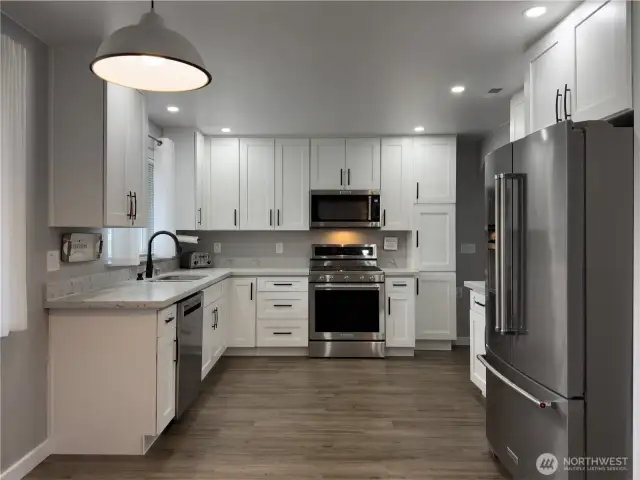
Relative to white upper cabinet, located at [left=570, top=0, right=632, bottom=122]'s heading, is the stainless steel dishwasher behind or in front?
in front

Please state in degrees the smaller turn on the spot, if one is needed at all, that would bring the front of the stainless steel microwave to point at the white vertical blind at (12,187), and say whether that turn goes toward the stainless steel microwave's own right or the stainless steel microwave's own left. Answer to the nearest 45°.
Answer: approximately 45° to the stainless steel microwave's own right

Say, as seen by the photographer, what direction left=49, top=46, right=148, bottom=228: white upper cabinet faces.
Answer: facing the viewer and to the right of the viewer

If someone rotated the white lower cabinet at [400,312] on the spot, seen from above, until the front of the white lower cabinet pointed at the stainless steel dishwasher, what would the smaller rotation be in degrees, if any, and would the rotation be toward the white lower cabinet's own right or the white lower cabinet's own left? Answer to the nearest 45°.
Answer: approximately 45° to the white lower cabinet's own right

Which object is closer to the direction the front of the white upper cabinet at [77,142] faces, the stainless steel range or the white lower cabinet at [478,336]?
the white lower cabinet

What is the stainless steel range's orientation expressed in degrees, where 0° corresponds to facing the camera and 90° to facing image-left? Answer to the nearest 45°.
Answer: approximately 0°

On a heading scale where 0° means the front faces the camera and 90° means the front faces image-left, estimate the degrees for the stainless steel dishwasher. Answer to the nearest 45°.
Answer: approximately 270°

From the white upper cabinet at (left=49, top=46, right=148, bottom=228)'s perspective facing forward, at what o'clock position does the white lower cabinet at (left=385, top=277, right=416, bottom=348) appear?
The white lower cabinet is roughly at 10 o'clock from the white upper cabinet.

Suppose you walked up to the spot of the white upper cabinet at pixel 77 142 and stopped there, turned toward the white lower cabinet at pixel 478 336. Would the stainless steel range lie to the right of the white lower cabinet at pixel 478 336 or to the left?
left

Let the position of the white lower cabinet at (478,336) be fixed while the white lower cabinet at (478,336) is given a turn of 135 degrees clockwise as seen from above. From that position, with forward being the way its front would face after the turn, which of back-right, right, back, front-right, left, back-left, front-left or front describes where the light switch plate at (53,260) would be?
back

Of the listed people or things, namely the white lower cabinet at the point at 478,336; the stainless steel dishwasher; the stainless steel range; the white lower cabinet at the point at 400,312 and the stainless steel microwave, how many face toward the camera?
3

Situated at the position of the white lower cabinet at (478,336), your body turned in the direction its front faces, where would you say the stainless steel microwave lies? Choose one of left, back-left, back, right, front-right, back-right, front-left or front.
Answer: front-right

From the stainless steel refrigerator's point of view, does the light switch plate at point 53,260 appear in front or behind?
in front

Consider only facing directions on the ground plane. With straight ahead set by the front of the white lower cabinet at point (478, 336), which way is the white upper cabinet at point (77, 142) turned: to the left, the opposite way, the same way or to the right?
the opposite way

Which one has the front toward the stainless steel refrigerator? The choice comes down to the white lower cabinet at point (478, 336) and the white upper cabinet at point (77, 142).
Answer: the white upper cabinet
